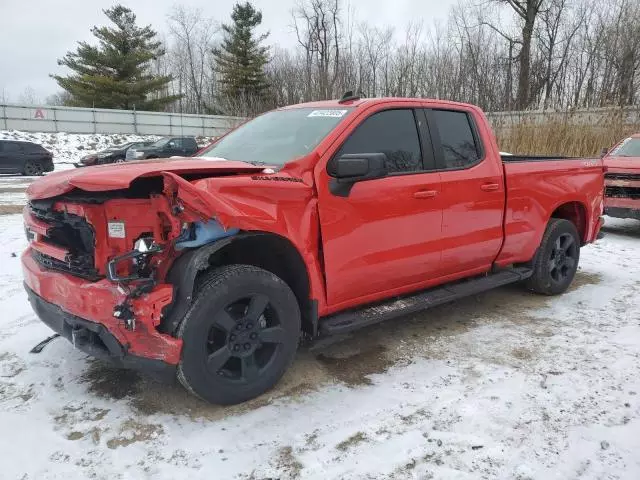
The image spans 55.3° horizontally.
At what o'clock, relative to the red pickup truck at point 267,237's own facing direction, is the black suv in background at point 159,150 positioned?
The black suv in background is roughly at 4 o'clock from the red pickup truck.

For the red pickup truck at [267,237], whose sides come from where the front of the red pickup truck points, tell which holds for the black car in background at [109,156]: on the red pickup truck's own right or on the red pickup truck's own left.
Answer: on the red pickup truck's own right

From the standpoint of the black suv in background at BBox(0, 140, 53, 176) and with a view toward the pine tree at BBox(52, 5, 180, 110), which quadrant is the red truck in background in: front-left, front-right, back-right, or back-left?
back-right

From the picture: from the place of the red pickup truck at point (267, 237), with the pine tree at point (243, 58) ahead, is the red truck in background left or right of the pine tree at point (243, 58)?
right

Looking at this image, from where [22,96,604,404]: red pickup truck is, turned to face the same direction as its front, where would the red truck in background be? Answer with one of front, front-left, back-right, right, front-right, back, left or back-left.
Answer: back

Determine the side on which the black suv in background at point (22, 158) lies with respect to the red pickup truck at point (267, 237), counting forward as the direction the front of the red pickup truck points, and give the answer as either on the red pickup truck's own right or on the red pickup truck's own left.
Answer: on the red pickup truck's own right

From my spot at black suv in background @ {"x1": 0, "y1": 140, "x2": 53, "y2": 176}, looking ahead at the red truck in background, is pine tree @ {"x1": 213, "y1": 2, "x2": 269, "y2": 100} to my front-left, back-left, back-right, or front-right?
back-left

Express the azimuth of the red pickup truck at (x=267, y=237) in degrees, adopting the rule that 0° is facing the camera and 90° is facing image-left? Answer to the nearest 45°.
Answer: approximately 45°

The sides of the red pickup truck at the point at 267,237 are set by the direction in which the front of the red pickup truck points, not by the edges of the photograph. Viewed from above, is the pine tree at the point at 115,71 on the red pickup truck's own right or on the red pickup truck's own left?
on the red pickup truck's own right

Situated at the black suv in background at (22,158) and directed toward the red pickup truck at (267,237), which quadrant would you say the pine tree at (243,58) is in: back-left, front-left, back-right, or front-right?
back-left

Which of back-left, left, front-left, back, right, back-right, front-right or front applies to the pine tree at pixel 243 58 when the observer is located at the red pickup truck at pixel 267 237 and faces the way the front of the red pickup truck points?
back-right
